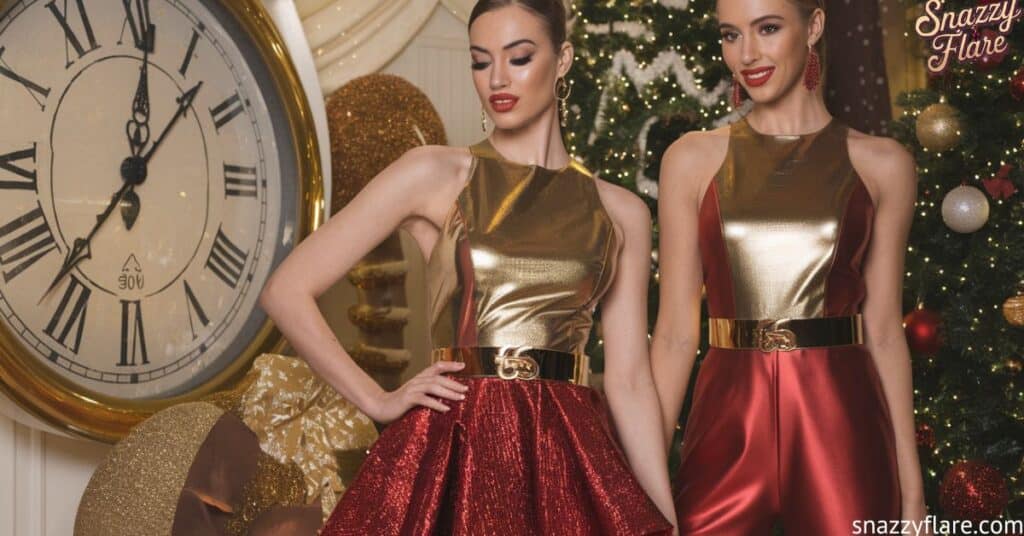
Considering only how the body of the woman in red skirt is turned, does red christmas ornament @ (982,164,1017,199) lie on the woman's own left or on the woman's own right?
on the woman's own left

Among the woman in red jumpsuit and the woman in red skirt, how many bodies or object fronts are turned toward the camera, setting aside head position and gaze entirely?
2

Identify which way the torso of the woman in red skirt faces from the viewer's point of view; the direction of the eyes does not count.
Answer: toward the camera

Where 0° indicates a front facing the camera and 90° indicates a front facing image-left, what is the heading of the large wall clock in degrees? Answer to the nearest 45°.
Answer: approximately 315°

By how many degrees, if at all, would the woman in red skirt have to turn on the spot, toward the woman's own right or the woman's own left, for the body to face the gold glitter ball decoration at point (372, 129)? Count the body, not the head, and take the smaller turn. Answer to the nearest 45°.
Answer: approximately 180°

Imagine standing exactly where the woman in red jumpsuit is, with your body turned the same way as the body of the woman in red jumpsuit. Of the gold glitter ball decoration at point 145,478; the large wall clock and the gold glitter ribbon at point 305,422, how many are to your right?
3

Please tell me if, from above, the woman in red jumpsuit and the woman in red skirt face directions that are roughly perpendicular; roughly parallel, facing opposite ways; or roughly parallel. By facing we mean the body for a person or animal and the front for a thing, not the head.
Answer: roughly parallel

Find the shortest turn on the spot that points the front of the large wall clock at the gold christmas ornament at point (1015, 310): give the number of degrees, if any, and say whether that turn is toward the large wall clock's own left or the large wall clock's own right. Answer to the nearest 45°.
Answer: approximately 45° to the large wall clock's own left

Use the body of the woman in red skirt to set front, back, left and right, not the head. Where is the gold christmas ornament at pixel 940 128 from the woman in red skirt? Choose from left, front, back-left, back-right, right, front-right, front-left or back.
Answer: back-left

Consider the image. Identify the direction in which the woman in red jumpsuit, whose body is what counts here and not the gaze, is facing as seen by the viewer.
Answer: toward the camera

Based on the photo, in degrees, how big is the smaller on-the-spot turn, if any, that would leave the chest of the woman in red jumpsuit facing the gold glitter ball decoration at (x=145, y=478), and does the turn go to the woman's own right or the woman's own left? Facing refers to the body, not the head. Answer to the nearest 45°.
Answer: approximately 90° to the woman's own right

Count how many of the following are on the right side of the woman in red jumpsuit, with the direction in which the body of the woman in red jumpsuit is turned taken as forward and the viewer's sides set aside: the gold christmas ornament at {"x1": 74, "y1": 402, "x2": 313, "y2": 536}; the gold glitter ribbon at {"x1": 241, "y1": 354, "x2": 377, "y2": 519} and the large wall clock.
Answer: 3
